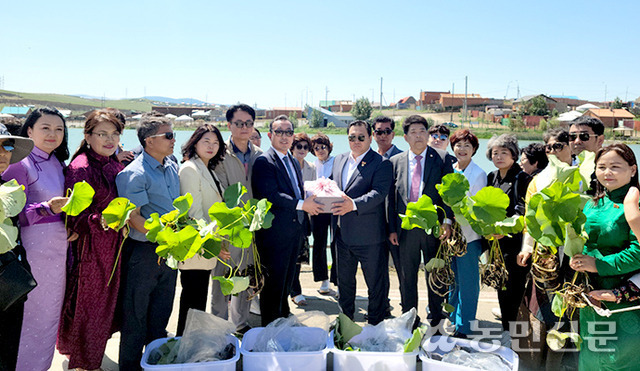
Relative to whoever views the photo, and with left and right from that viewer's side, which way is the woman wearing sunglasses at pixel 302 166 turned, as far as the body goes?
facing the viewer

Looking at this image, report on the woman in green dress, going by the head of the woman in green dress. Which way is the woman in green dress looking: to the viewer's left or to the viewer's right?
to the viewer's left

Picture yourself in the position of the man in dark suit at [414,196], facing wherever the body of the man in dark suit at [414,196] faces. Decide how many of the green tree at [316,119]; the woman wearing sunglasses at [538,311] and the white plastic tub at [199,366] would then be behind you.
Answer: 1

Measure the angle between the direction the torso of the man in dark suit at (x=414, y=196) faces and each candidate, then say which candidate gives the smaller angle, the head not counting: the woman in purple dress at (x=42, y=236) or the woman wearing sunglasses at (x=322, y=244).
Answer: the woman in purple dress

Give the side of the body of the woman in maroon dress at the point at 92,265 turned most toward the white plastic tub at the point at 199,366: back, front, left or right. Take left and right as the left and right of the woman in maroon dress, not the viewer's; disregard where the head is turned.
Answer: front

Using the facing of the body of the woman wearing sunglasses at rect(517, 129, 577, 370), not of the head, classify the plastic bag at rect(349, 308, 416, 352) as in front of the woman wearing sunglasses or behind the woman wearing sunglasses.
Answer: in front

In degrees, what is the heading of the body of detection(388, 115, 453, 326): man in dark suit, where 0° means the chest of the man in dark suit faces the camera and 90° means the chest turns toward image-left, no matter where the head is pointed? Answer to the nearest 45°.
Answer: approximately 0°

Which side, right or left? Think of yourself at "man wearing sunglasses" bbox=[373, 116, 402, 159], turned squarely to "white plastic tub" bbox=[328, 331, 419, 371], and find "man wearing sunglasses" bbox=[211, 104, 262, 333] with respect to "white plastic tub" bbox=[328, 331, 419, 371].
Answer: right

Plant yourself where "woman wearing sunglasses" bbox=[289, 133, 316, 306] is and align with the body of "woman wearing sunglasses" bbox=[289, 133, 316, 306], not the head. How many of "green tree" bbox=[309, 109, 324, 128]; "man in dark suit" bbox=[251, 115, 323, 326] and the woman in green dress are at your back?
1

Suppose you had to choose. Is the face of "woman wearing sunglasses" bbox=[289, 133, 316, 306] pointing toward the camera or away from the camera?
toward the camera

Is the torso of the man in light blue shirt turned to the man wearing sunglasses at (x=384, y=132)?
no

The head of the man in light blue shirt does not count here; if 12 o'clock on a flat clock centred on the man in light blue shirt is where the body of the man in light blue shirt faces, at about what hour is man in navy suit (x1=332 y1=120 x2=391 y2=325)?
The man in navy suit is roughly at 10 o'clock from the man in light blue shirt.

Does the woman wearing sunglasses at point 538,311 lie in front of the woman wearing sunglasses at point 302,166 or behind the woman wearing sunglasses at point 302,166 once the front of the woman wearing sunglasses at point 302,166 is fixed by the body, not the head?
in front

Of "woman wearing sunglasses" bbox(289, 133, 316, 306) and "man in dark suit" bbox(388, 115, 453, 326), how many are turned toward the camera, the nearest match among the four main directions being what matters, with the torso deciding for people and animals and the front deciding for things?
2

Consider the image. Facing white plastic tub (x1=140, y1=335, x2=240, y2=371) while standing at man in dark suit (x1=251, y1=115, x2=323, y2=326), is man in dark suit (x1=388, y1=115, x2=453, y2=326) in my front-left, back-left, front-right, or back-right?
back-left

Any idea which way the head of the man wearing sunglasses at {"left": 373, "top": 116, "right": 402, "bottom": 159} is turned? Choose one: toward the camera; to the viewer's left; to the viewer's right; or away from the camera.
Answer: toward the camera
